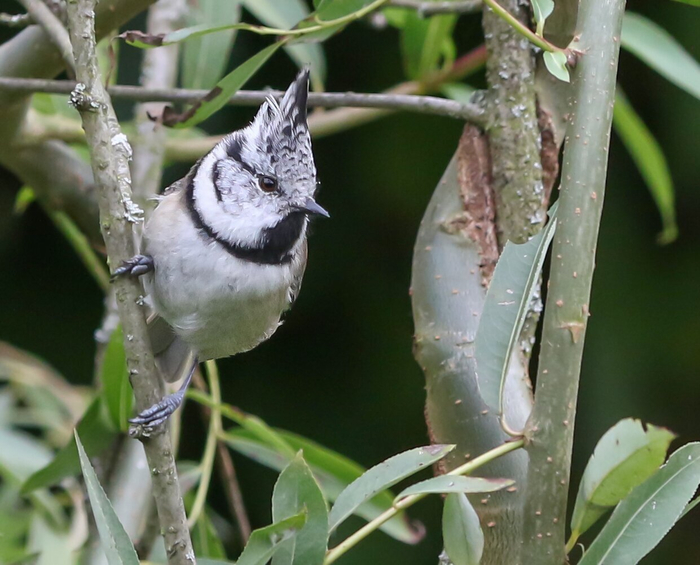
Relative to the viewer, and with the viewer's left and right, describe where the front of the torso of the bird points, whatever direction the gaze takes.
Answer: facing the viewer and to the right of the viewer

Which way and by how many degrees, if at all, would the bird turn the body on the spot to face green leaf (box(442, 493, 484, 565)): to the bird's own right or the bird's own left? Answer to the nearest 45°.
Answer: approximately 45° to the bird's own left

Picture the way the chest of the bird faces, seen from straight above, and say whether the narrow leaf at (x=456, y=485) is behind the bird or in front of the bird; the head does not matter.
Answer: in front

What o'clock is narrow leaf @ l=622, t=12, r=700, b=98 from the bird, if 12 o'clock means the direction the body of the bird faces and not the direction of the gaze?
The narrow leaf is roughly at 10 o'clock from the bird.
